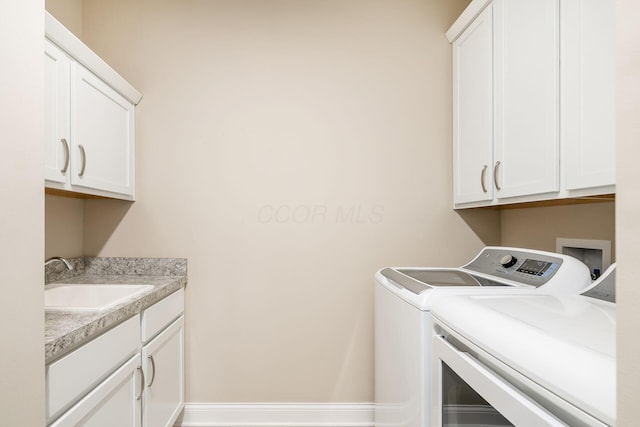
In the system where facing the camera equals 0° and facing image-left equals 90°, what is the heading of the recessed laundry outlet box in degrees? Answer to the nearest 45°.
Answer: approximately 45°

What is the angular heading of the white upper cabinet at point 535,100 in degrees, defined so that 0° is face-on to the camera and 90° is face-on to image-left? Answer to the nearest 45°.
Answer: approximately 45°

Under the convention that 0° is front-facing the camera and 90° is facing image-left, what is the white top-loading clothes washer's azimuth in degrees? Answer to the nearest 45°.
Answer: approximately 45°

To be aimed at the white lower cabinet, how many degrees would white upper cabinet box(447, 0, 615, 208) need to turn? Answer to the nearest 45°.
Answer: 0° — it already faces it

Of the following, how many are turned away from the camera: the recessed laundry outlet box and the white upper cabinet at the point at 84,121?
0

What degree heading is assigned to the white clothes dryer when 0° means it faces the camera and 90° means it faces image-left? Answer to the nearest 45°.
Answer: approximately 45°

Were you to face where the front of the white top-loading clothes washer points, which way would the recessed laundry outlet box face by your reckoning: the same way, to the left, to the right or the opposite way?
the same way

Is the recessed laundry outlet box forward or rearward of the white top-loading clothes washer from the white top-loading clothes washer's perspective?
rearward

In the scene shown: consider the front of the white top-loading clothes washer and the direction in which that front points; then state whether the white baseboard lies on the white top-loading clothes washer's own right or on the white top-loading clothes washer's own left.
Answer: on the white top-loading clothes washer's own right

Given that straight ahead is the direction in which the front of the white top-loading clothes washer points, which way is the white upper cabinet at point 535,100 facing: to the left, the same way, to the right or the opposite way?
the same way

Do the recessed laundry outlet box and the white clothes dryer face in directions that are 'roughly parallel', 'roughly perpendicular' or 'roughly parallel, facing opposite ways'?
roughly parallel

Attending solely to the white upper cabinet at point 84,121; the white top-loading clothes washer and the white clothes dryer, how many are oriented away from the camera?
0

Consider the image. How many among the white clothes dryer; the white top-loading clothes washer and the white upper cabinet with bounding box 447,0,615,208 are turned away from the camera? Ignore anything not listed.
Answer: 0

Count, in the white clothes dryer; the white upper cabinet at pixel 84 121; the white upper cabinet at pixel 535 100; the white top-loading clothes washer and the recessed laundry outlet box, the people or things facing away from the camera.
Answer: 0
